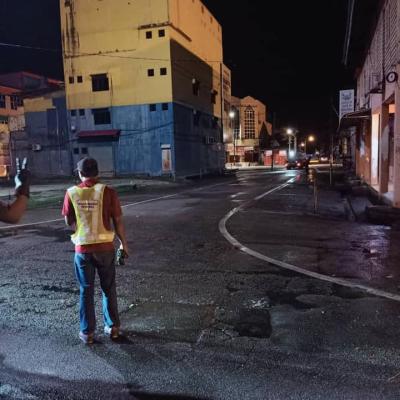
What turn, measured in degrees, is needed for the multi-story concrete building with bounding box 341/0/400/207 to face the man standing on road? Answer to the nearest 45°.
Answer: approximately 90° to its left

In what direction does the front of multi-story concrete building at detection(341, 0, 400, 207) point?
to the viewer's left

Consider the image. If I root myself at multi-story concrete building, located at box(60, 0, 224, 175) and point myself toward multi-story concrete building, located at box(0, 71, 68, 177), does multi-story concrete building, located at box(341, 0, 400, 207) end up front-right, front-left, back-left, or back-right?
back-left

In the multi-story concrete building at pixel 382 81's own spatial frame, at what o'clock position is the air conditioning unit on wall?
The air conditioning unit on wall is roughly at 2 o'clock from the multi-story concrete building.

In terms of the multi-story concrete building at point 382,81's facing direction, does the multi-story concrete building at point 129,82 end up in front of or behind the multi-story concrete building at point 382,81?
in front

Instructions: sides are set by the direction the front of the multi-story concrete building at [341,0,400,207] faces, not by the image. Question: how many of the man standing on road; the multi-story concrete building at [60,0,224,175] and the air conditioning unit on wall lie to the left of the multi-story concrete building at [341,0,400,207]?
1

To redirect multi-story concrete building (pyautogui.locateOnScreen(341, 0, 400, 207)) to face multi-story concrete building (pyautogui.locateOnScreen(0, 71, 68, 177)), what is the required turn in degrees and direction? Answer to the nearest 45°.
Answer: approximately 45° to its right
